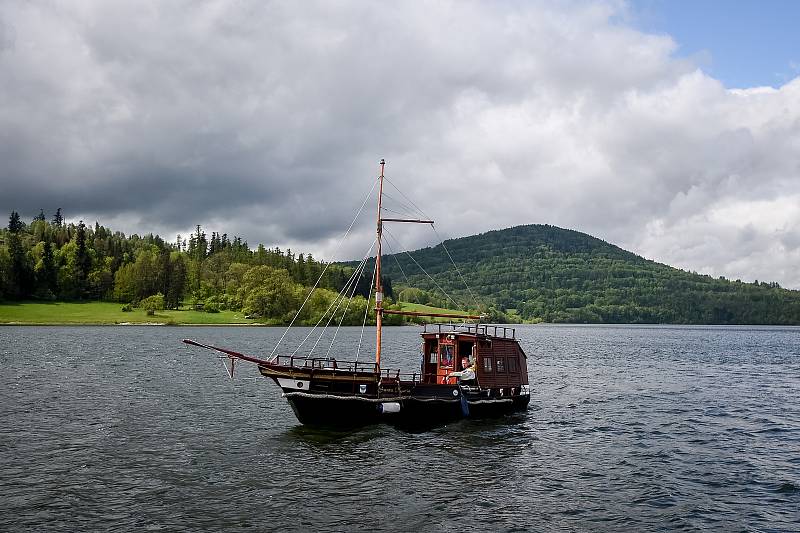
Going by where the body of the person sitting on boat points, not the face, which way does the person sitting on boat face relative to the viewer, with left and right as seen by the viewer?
facing the viewer and to the left of the viewer
